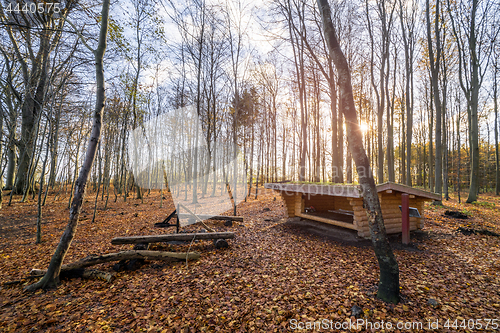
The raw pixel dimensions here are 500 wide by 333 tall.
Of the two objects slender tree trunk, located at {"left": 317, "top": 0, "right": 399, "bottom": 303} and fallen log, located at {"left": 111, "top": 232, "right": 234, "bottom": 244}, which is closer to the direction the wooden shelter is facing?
the fallen log

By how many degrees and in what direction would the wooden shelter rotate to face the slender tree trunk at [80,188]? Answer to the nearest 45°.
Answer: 0° — it already faces it

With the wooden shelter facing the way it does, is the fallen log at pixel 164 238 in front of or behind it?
in front

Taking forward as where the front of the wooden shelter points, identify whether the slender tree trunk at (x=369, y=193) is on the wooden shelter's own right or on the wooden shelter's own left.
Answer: on the wooden shelter's own left

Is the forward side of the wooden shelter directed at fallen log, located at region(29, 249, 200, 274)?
yes

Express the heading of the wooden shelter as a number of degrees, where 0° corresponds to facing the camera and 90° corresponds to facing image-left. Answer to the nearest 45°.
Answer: approximately 45°

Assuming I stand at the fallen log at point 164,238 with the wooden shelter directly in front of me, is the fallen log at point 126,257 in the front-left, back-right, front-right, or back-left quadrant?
back-right
